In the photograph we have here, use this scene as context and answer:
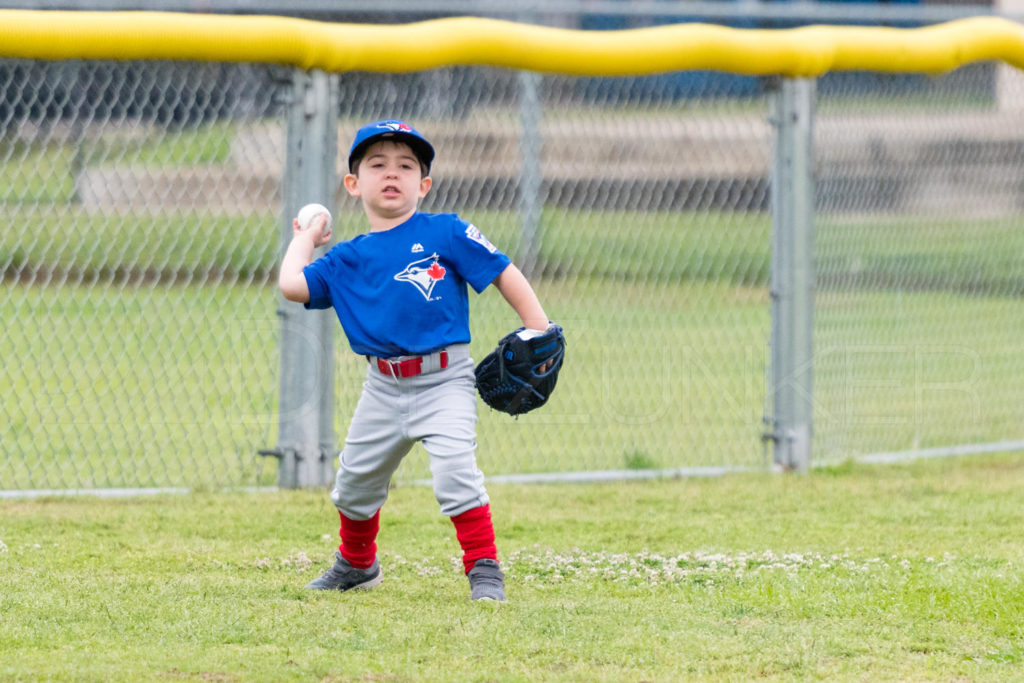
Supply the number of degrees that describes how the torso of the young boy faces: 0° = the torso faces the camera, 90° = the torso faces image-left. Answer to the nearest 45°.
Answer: approximately 0°

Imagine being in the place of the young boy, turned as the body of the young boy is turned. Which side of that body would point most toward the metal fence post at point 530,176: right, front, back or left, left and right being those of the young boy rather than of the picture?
back

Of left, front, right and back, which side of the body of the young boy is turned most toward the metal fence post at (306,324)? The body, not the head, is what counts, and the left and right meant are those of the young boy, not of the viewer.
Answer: back
